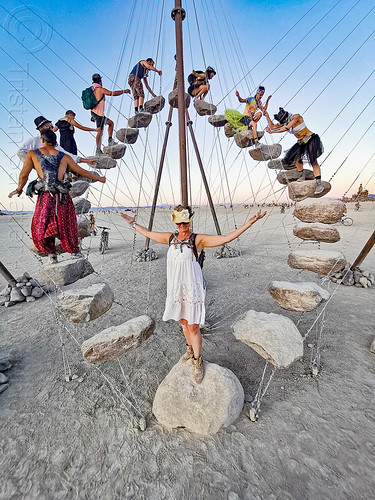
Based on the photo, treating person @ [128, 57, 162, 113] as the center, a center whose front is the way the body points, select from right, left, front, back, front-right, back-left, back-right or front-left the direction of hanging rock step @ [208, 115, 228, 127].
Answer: front

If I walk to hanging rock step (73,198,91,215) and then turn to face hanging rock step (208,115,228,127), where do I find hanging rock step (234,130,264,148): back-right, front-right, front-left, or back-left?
front-right

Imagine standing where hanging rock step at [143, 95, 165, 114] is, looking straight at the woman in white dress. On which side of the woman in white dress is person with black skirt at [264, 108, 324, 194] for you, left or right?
left

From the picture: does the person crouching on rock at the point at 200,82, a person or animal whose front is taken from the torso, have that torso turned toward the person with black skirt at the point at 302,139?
no

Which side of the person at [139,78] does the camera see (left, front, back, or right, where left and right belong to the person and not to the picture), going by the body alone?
right

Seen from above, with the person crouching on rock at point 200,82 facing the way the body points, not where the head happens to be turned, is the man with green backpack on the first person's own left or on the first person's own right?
on the first person's own right

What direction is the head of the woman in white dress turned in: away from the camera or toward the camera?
toward the camera
